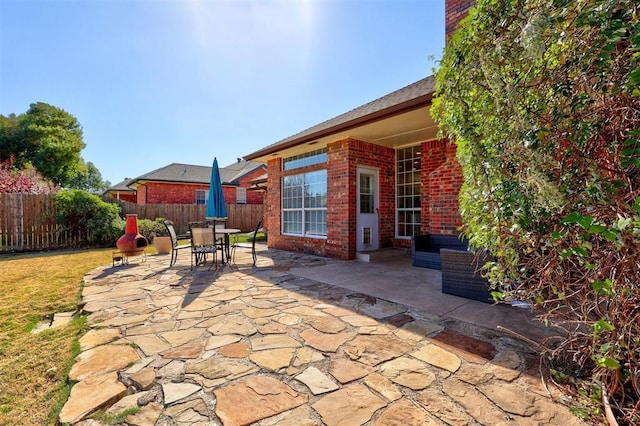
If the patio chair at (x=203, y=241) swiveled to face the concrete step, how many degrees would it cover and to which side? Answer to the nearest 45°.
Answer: approximately 90° to its right

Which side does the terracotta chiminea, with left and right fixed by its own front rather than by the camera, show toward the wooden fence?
back

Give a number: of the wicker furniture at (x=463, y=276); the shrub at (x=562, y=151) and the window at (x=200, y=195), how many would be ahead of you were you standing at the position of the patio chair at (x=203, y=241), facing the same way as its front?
1

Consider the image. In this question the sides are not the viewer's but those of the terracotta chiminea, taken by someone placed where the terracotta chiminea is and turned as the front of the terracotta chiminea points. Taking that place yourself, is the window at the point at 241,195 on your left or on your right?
on your left

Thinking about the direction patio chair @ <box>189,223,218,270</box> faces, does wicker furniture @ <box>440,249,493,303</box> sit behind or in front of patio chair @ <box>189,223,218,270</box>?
behind

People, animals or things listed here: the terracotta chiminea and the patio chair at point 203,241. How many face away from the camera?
1

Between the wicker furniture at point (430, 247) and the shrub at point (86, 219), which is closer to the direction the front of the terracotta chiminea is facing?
the wicker furniture

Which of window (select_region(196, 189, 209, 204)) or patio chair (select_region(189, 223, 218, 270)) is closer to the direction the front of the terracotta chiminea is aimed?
the patio chair

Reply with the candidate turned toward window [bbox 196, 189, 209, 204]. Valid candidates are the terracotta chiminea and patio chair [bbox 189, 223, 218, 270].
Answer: the patio chair

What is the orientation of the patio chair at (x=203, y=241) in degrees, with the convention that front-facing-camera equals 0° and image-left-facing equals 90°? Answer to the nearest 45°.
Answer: approximately 180°

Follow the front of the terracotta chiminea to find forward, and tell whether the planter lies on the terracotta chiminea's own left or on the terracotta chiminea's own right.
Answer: on the terracotta chiminea's own left

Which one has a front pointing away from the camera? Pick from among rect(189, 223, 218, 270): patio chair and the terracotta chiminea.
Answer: the patio chair
